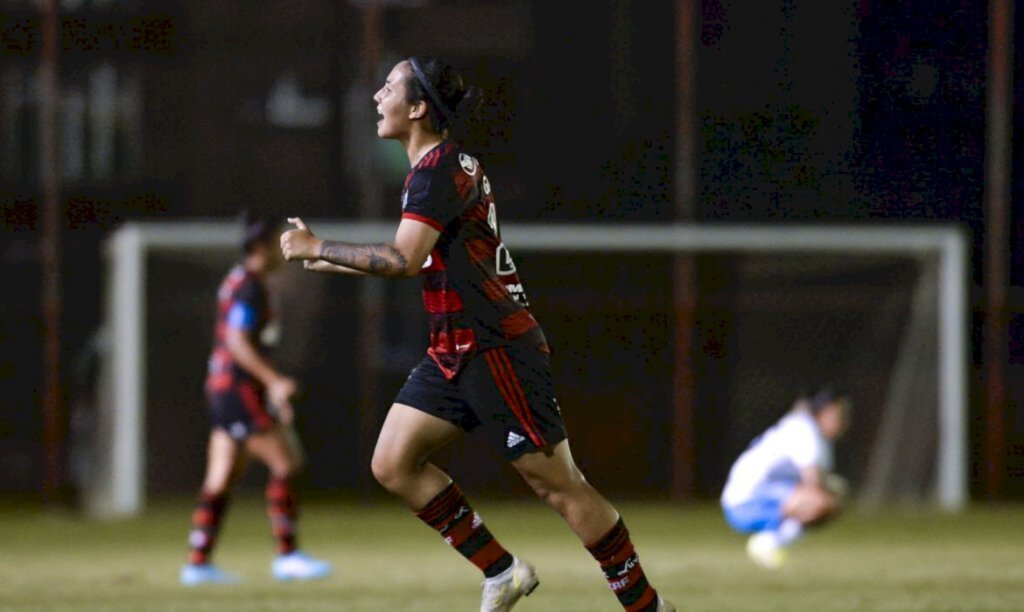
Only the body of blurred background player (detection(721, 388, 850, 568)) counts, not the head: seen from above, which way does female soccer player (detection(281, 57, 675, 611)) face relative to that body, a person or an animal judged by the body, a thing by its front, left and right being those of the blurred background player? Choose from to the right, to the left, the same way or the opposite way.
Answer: the opposite way

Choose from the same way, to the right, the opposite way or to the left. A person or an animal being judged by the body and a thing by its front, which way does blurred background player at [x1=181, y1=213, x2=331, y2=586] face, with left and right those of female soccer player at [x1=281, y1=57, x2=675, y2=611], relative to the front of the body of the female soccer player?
the opposite way

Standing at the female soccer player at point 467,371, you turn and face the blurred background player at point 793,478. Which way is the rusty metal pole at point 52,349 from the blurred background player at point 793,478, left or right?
left

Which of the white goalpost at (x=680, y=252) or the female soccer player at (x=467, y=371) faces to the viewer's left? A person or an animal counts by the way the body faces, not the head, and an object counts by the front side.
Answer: the female soccer player

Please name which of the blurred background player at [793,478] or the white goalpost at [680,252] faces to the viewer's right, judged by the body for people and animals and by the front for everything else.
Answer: the blurred background player

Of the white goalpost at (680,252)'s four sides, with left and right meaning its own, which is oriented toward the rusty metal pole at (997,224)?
left

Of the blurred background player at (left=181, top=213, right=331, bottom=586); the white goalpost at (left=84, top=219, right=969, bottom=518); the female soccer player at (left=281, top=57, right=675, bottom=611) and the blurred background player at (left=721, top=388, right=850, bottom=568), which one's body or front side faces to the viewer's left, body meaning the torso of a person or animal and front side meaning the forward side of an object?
the female soccer player

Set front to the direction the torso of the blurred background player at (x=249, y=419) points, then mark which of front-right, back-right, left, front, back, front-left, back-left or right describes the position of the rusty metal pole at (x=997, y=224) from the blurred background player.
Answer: front-left

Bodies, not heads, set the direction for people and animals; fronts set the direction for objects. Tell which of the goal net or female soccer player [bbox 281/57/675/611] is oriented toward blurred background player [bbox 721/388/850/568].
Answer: the goal net

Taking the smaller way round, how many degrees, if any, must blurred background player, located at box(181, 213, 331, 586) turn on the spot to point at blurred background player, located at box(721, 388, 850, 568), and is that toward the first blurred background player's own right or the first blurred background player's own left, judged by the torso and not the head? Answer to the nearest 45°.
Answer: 0° — they already face them

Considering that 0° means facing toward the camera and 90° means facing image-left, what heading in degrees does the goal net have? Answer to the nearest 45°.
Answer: approximately 0°

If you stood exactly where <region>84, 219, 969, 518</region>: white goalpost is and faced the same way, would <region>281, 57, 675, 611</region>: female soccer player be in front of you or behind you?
in front

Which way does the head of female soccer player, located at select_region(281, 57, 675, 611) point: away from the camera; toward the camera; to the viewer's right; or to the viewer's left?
to the viewer's left

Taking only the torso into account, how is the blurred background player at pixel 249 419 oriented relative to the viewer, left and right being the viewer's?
facing to the right of the viewer

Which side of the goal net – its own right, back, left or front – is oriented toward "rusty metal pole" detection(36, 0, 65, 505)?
right

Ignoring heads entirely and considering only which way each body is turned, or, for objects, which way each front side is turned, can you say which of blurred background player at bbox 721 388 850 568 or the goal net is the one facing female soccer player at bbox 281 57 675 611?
the goal net

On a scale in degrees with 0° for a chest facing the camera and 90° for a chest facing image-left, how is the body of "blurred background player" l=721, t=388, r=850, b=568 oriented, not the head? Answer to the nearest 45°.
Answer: approximately 270°

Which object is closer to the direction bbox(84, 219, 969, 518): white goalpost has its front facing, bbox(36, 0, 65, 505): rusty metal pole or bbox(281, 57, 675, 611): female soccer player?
the female soccer player
